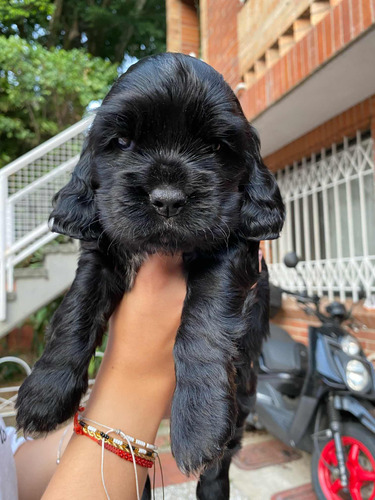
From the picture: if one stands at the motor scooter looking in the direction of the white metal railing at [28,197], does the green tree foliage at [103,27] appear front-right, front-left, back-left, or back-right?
front-right

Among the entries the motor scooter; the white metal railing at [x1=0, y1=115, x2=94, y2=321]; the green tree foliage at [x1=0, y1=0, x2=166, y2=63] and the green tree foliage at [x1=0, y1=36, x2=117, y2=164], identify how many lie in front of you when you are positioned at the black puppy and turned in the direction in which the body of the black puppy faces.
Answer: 0

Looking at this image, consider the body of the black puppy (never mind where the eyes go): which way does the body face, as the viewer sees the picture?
toward the camera

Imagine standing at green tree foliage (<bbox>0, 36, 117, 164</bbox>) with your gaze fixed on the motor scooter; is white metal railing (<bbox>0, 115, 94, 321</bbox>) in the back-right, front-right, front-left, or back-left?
front-right

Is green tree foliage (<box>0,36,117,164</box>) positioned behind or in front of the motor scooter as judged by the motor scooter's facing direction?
behind

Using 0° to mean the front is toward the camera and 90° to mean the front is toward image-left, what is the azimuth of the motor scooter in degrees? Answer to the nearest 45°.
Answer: approximately 315°

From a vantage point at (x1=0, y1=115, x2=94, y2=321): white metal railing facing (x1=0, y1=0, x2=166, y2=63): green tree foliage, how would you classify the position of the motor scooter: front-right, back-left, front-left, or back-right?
back-right

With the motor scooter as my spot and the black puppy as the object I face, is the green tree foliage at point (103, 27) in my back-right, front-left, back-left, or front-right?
back-right

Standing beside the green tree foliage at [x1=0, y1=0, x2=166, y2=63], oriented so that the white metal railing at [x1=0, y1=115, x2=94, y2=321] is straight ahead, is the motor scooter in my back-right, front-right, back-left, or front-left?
front-left

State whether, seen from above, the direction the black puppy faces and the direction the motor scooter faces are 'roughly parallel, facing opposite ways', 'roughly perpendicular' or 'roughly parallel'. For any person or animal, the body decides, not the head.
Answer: roughly parallel

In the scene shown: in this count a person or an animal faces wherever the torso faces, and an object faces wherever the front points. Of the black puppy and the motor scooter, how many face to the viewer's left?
0

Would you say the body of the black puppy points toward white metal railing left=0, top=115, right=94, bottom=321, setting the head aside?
no

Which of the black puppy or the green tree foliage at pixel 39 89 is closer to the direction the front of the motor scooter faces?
the black puppy

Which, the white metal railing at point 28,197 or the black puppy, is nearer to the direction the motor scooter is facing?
the black puppy

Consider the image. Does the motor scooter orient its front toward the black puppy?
no

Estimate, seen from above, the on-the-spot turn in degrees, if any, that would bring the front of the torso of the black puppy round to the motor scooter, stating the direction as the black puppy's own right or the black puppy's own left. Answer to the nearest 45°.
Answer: approximately 135° to the black puppy's own left

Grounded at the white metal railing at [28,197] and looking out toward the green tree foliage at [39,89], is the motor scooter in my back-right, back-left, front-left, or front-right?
back-right

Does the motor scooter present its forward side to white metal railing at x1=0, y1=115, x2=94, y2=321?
no
